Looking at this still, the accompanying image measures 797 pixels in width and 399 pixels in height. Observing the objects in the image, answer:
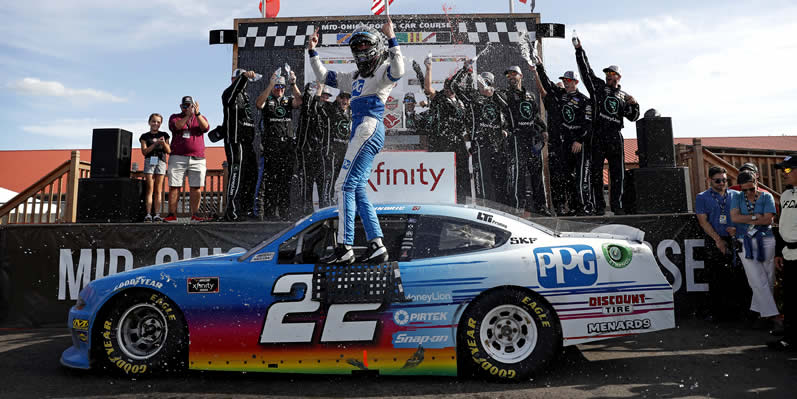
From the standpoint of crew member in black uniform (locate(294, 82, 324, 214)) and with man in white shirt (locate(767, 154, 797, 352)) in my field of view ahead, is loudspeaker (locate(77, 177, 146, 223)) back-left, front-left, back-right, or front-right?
back-right

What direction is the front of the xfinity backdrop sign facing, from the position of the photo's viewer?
facing the viewer

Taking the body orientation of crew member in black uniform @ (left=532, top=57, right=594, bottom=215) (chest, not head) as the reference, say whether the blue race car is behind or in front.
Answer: in front

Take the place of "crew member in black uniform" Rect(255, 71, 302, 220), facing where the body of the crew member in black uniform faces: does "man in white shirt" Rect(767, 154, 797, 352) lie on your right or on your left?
on your left

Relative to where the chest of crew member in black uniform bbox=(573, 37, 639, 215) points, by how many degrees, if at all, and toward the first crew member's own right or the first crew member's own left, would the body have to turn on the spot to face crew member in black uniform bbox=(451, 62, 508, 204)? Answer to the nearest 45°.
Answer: approximately 90° to the first crew member's own right

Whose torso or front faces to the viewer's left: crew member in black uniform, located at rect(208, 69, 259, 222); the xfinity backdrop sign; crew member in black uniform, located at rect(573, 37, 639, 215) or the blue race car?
the blue race car

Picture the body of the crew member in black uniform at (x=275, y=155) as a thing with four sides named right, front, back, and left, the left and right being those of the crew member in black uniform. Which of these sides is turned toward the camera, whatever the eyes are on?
front
